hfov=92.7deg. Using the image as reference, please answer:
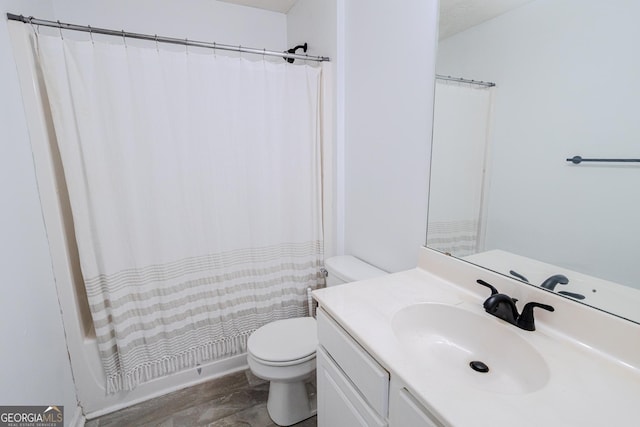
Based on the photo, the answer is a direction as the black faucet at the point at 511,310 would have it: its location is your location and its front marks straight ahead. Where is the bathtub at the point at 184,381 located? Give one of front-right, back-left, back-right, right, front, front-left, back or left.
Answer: front-right

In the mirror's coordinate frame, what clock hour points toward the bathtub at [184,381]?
The bathtub is roughly at 1 o'clock from the mirror.

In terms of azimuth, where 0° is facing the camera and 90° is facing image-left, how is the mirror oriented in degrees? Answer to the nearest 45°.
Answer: approximately 45°

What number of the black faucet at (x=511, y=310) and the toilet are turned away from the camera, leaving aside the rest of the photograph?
0

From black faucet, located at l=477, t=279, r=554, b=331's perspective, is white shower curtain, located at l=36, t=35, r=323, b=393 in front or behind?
in front

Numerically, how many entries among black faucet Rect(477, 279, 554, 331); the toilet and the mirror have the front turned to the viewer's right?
0

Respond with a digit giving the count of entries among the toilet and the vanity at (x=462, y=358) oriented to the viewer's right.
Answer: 0

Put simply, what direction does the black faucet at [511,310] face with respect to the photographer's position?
facing the viewer and to the left of the viewer

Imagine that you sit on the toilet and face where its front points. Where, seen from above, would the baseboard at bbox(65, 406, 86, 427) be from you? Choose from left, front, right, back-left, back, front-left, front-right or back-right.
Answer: front-right
